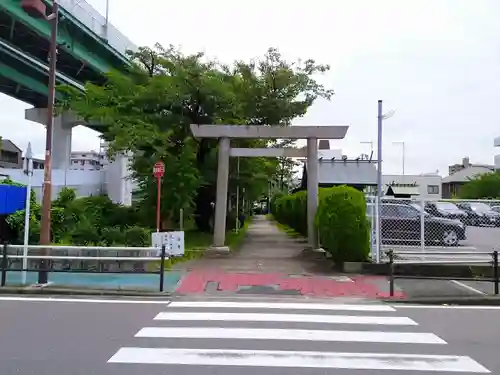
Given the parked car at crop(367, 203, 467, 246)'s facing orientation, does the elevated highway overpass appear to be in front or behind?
behind

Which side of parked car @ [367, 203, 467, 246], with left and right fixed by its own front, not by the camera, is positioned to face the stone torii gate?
back

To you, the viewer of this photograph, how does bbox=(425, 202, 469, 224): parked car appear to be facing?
facing the viewer and to the right of the viewer

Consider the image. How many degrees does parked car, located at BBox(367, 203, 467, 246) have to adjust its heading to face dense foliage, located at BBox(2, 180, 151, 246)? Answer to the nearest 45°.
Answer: approximately 180°

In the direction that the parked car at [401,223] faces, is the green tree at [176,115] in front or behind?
behind

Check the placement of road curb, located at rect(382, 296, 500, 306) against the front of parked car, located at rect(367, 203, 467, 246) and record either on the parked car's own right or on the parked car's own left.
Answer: on the parked car's own right

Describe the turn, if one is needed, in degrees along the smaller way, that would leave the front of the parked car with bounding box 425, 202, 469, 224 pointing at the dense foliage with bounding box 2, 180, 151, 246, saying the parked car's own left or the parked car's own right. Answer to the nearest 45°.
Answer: approximately 90° to the parked car's own right

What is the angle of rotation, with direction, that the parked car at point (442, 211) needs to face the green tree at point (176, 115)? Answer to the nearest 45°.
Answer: approximately 135° to its right

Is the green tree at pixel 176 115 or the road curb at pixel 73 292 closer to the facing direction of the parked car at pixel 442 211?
the road curb

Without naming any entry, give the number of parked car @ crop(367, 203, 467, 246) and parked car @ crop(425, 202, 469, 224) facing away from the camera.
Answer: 0

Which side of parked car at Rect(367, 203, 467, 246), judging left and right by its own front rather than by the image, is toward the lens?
right

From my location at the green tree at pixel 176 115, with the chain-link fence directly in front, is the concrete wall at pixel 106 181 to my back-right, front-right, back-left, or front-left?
back-left
